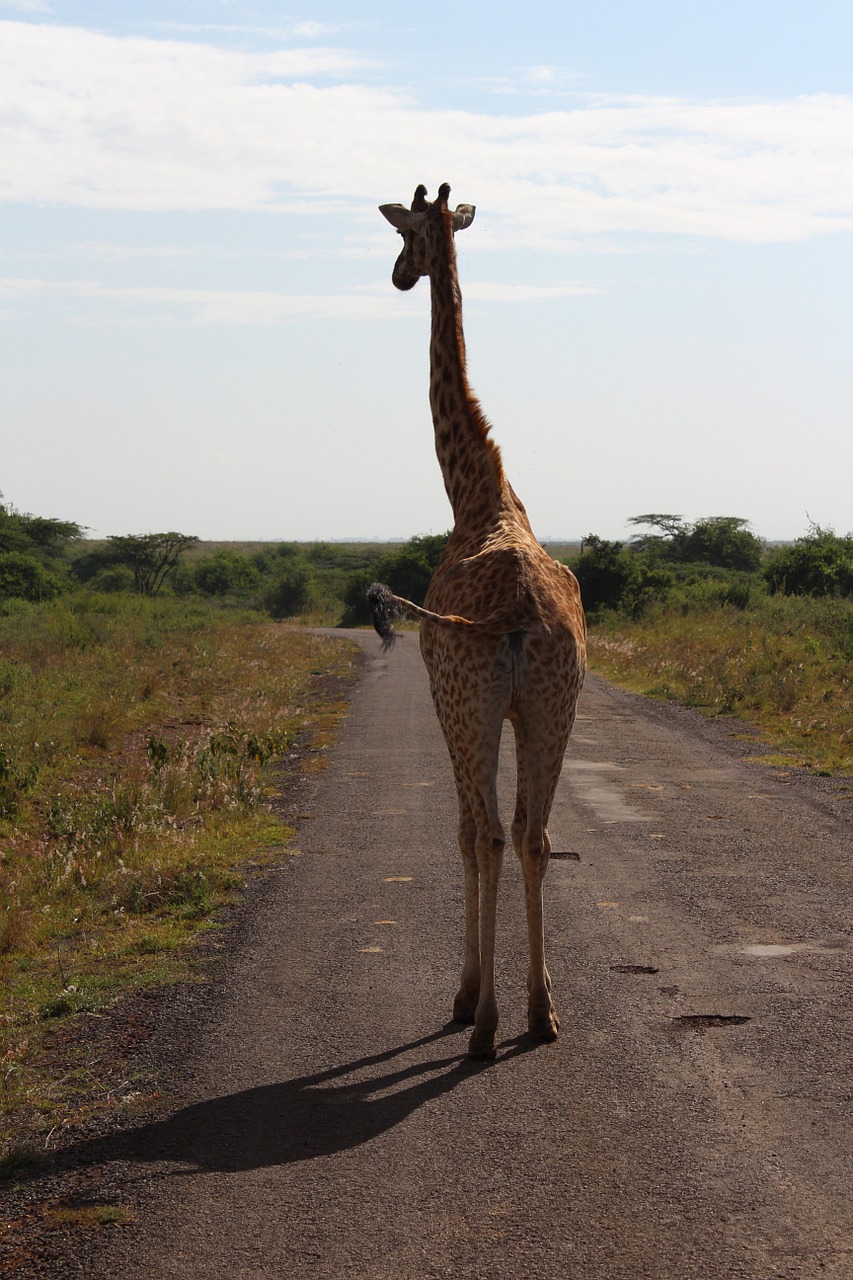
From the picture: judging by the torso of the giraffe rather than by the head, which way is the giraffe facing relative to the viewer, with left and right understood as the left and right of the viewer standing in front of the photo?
facing away from the viewer

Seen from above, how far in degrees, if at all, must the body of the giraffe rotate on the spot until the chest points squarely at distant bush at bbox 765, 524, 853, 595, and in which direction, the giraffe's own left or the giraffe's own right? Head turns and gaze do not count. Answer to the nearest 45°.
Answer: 0° — it already faces it

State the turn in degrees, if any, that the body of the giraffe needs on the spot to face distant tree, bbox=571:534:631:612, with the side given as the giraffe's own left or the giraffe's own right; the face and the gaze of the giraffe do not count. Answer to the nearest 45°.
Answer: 0° — it already faces it
